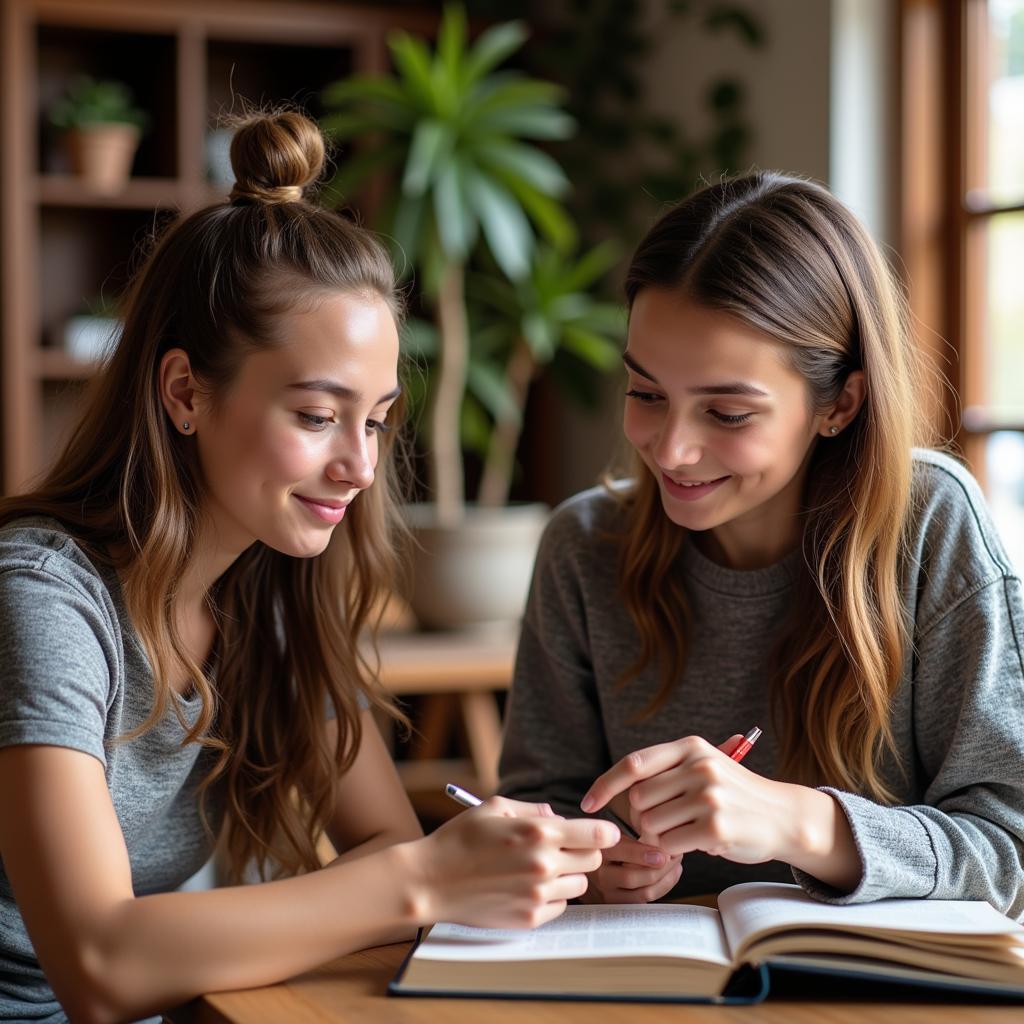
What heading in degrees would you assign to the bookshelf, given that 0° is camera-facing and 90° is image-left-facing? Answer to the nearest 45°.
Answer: approximately 0°

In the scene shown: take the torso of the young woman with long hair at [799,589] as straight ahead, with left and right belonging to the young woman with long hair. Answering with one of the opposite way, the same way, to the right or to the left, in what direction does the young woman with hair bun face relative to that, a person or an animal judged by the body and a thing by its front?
to the left

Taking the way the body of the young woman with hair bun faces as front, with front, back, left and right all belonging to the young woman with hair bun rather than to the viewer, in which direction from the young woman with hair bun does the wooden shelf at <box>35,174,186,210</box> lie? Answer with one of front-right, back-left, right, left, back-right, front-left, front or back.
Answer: back-left

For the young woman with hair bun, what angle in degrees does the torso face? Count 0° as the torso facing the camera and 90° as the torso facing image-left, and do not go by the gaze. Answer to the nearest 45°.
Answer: approximately 315°

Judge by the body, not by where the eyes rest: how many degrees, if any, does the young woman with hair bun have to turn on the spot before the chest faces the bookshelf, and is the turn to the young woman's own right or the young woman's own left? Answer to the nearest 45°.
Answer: approximately 135° to the young woman's own left

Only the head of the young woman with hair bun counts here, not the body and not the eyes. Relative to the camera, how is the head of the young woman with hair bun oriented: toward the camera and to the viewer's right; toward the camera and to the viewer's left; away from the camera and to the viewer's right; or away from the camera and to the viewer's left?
toward the camera and to the viewer's right

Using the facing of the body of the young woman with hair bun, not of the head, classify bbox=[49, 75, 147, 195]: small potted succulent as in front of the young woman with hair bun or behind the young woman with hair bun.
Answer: behind

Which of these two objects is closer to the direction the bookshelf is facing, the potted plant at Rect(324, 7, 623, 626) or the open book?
the open book
